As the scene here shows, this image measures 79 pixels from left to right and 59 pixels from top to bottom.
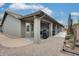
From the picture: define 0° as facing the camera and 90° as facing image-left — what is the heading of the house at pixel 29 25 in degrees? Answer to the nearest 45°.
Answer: approximately 315°
